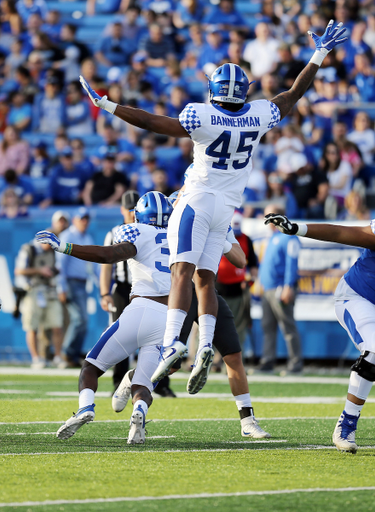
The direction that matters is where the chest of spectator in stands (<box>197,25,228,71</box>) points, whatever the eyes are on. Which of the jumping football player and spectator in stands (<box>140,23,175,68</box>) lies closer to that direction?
the jumping football player

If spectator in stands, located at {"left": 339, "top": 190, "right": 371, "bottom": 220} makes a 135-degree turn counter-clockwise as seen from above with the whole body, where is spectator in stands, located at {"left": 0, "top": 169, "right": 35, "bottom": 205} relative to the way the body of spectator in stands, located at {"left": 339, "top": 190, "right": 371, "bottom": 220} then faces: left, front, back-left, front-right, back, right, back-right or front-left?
back-left

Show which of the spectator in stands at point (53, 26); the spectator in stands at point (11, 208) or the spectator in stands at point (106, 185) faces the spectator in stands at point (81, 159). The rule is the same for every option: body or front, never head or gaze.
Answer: the spectator in stands at point (53, 26)

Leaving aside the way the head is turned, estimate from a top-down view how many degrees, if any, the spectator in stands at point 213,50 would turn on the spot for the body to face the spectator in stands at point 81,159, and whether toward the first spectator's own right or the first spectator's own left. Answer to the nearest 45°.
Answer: approximately 45° to the first spectator's own right

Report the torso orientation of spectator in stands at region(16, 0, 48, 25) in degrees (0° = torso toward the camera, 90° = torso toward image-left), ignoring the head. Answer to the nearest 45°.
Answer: approximately 0°

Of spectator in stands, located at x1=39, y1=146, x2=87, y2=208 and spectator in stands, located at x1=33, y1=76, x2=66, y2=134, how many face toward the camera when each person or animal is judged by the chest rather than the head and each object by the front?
2

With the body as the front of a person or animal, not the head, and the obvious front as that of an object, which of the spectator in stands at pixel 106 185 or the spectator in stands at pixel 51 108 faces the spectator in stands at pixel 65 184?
the spectator in stands at pixel 51 108

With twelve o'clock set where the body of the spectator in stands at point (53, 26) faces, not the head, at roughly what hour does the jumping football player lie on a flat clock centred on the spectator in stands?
The jumping football player is roughly at 12 o'clock from the spectator in stands.

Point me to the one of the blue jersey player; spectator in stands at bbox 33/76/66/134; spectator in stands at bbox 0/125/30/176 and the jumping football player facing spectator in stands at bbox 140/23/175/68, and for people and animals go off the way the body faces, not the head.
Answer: the jumping football player

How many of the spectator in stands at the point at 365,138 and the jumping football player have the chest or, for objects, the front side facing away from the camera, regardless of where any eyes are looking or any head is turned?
1
